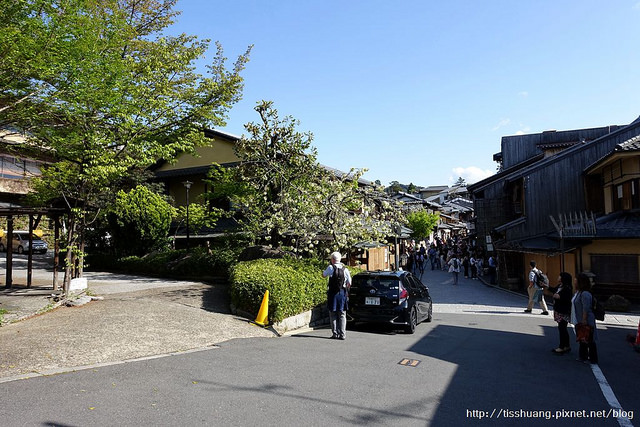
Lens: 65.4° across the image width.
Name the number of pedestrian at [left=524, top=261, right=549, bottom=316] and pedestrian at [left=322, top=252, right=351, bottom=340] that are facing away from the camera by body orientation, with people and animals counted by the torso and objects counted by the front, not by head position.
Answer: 1

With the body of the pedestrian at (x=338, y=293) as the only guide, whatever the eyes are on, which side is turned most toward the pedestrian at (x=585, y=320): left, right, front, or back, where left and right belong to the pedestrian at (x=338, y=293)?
right

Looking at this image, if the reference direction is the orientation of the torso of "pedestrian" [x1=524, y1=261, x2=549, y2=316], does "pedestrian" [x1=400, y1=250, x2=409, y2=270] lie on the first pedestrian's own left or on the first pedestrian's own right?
on the first pedestrian's own right

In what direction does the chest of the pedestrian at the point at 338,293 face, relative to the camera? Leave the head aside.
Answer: away from the camera

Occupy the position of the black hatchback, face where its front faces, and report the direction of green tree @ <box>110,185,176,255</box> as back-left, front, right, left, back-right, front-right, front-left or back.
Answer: left

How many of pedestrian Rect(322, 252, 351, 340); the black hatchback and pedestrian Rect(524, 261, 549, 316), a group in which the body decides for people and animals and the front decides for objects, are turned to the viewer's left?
1

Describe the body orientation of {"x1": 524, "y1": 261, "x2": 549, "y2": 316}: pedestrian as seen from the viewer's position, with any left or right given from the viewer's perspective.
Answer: facing to the left of the viewer

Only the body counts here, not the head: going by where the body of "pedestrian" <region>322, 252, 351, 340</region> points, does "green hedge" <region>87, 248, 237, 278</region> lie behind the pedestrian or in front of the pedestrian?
in front

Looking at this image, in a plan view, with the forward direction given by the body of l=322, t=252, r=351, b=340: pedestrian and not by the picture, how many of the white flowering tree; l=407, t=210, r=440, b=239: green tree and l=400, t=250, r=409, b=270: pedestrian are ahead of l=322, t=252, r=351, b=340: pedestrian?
3

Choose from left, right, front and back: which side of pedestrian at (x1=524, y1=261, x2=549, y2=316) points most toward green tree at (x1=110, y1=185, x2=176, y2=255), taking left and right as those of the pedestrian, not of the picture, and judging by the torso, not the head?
front

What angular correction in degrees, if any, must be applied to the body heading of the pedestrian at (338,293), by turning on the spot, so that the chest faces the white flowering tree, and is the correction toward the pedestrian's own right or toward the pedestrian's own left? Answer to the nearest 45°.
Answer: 0° — they already face it
